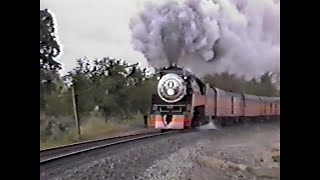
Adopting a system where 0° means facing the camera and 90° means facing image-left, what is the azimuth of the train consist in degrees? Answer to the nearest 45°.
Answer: approximately 45°
